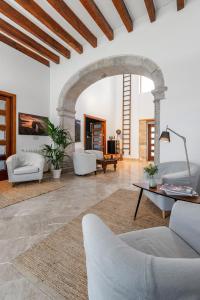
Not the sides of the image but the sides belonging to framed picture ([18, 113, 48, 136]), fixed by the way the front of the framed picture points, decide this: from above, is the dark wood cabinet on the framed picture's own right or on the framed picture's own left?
on the framed picture's own left

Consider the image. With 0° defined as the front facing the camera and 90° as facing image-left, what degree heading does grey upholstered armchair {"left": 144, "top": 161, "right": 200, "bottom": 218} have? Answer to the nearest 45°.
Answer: approximately 45°

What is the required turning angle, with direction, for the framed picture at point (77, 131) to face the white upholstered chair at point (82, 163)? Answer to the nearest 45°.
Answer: approximately 45° to its right

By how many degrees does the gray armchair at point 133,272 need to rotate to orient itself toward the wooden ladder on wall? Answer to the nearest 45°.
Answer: approximately 45° to its right

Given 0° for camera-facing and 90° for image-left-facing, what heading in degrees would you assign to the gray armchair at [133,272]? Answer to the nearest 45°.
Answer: approximately 135°
